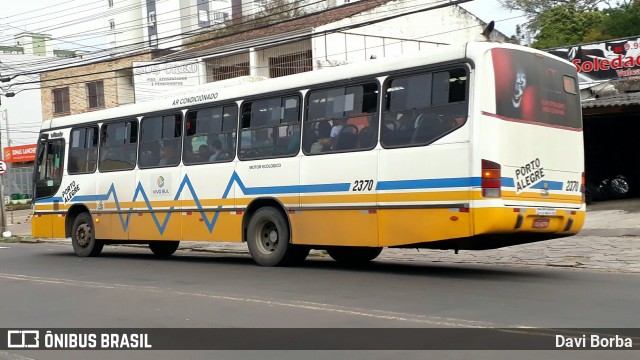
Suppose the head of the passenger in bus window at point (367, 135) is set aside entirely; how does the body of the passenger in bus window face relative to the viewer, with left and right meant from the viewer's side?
facing to the left of the viewer

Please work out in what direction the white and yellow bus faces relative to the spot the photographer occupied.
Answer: facing away from the viewer and to the left of the viewer

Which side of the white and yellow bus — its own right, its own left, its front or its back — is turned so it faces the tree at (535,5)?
right

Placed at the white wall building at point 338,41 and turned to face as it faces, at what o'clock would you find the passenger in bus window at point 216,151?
The passenger in bus window is roughly at 11 o'clock from the white wall building.

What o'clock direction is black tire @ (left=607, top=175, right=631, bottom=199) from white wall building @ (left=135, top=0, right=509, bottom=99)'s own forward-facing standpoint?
The black tire is roughly at 9 o'clock from the white wall building.

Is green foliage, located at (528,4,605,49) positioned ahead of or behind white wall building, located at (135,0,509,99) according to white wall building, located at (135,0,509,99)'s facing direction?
behind
